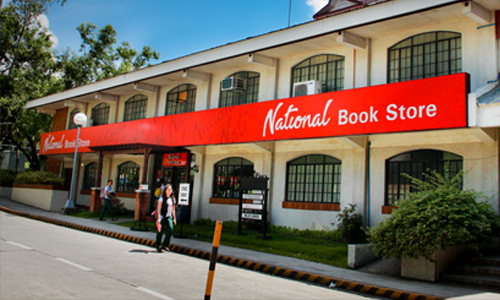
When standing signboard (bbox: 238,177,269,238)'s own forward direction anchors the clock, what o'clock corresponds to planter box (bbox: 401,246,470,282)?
The planter box is roughly at 9 o'clock from the standing signboard.

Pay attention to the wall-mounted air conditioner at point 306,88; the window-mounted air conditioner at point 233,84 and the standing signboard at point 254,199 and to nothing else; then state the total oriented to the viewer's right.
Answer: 0

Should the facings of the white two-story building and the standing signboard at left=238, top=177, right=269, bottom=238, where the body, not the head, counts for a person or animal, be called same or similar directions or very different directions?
same or similar directions

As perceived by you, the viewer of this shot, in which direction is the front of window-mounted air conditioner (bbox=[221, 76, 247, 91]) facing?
facing the viewer and to the left of the viewer

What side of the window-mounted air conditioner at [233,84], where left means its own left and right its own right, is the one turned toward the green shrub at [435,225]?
left

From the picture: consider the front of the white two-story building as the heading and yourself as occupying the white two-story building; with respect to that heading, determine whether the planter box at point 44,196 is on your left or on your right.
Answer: on your right

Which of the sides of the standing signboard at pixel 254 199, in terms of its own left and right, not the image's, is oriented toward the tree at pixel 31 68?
right

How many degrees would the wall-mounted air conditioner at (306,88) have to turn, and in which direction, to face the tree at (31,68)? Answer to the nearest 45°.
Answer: approximately 90° to its right

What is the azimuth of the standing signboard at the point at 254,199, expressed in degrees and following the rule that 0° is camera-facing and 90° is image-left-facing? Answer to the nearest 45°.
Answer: approximately 45°

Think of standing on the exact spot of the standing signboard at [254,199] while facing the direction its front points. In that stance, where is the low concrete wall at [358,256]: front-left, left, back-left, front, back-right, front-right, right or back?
left

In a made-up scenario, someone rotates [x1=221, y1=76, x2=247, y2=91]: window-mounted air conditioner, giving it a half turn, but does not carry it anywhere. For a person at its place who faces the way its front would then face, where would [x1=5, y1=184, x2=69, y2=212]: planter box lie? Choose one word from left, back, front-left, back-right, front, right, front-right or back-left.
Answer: left

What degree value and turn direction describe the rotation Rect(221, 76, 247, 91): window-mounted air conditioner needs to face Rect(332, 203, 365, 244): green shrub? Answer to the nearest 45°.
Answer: approximately 90° to its left
